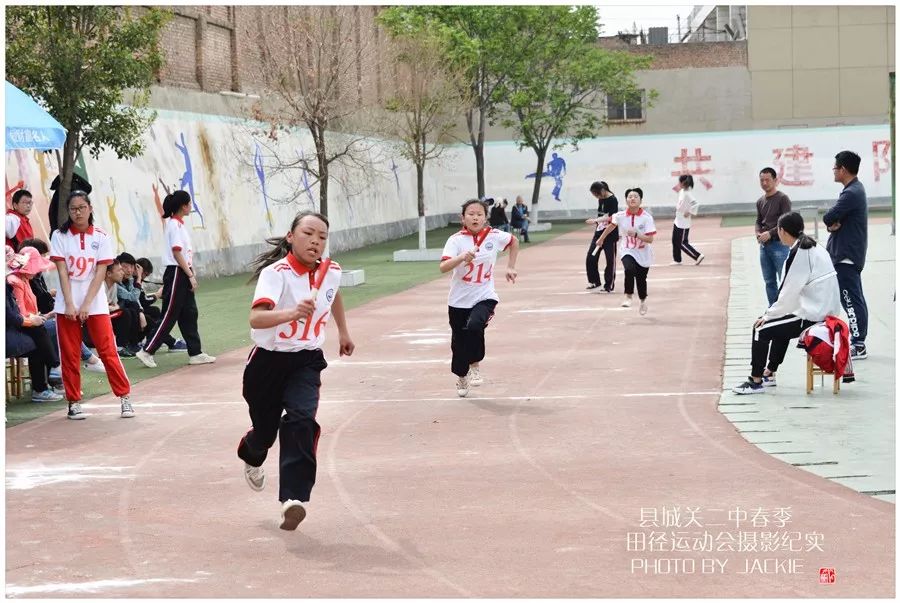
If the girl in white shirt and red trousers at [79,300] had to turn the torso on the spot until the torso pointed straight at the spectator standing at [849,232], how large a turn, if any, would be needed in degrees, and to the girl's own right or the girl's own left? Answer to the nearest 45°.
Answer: approximately 90° to the girl's own left

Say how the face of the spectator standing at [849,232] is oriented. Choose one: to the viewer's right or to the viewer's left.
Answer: to the viewer's left

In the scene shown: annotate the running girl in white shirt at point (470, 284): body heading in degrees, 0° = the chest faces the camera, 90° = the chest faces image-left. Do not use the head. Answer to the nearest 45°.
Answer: approximately 0°

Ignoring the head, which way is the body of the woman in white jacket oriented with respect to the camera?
to the viewer's left

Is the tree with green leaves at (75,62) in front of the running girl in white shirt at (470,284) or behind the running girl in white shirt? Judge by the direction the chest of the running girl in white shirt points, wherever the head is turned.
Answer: behind
